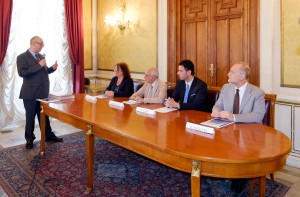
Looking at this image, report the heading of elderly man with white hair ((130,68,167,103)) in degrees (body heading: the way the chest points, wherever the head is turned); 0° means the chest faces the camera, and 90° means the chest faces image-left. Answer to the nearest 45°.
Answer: approximately 45°

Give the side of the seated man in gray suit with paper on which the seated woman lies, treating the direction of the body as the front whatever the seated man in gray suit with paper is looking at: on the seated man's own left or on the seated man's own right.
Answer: on the seated man's own right

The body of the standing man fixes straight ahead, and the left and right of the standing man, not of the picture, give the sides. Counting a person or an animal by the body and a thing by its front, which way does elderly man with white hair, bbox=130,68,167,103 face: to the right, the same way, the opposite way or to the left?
to the right

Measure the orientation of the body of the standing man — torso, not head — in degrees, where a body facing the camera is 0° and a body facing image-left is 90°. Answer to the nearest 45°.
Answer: approximately 315°

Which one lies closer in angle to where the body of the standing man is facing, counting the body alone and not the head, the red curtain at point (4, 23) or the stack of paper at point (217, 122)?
the stack of paper

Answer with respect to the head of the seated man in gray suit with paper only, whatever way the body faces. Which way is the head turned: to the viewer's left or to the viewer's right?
to the viewer's left

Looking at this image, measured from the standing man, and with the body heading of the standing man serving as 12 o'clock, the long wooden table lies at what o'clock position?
The long wooden table is roughly at 1 o'clock from the standing man.
